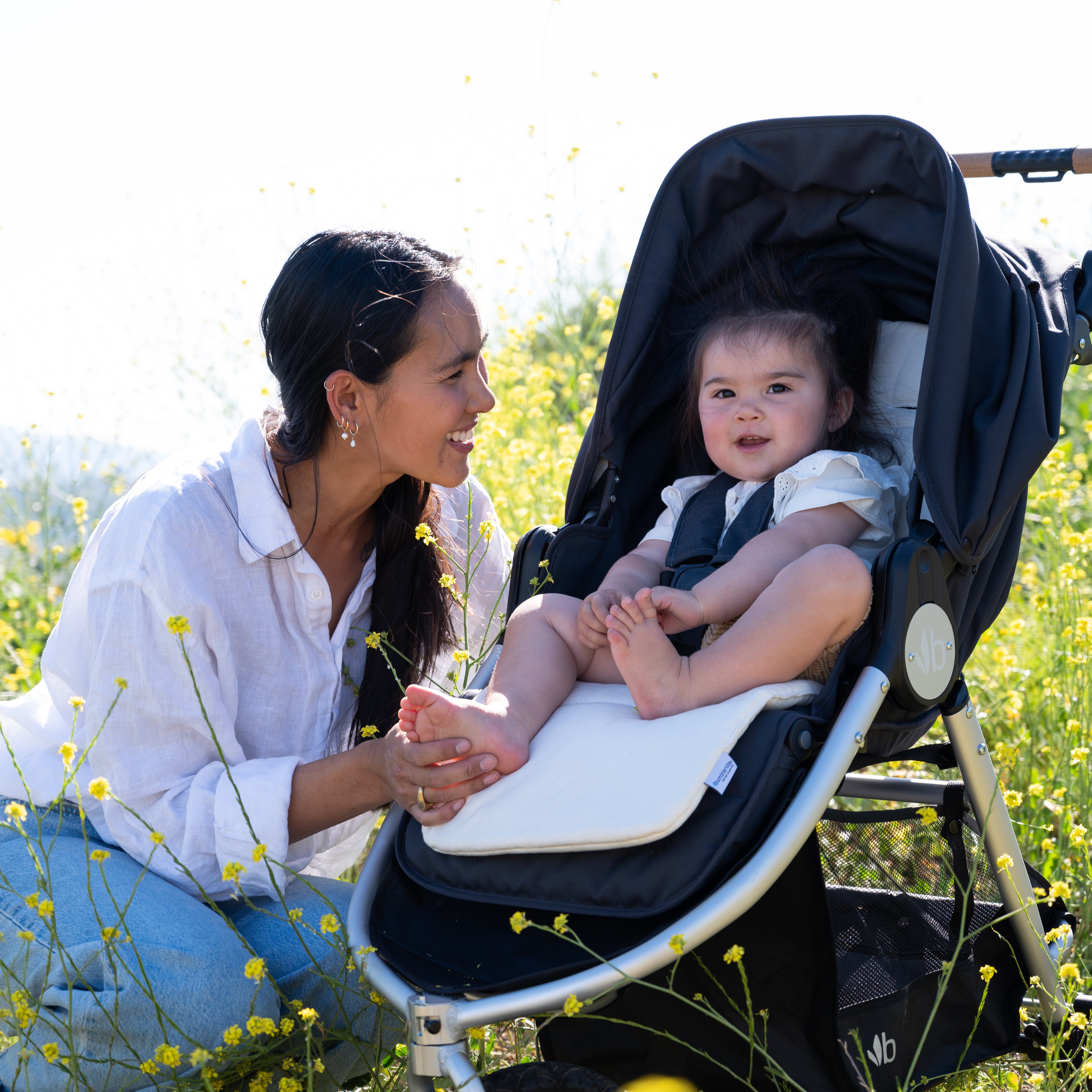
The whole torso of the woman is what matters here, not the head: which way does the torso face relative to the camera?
to the viewer's right

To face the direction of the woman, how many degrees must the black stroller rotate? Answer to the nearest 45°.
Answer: approximately 45° to its right

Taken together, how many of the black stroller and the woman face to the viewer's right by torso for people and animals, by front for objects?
1

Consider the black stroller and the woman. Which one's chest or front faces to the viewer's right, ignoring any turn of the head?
the woman

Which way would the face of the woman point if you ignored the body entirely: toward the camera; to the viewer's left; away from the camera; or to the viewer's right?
to the viewer's right

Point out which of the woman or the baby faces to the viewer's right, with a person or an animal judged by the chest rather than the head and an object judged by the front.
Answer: the woman

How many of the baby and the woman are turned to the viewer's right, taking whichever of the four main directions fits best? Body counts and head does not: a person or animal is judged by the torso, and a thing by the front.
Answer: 1

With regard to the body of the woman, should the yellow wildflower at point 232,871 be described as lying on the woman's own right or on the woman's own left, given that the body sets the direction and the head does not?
on the woman's own right

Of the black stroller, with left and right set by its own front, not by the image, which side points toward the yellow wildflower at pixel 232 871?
front
